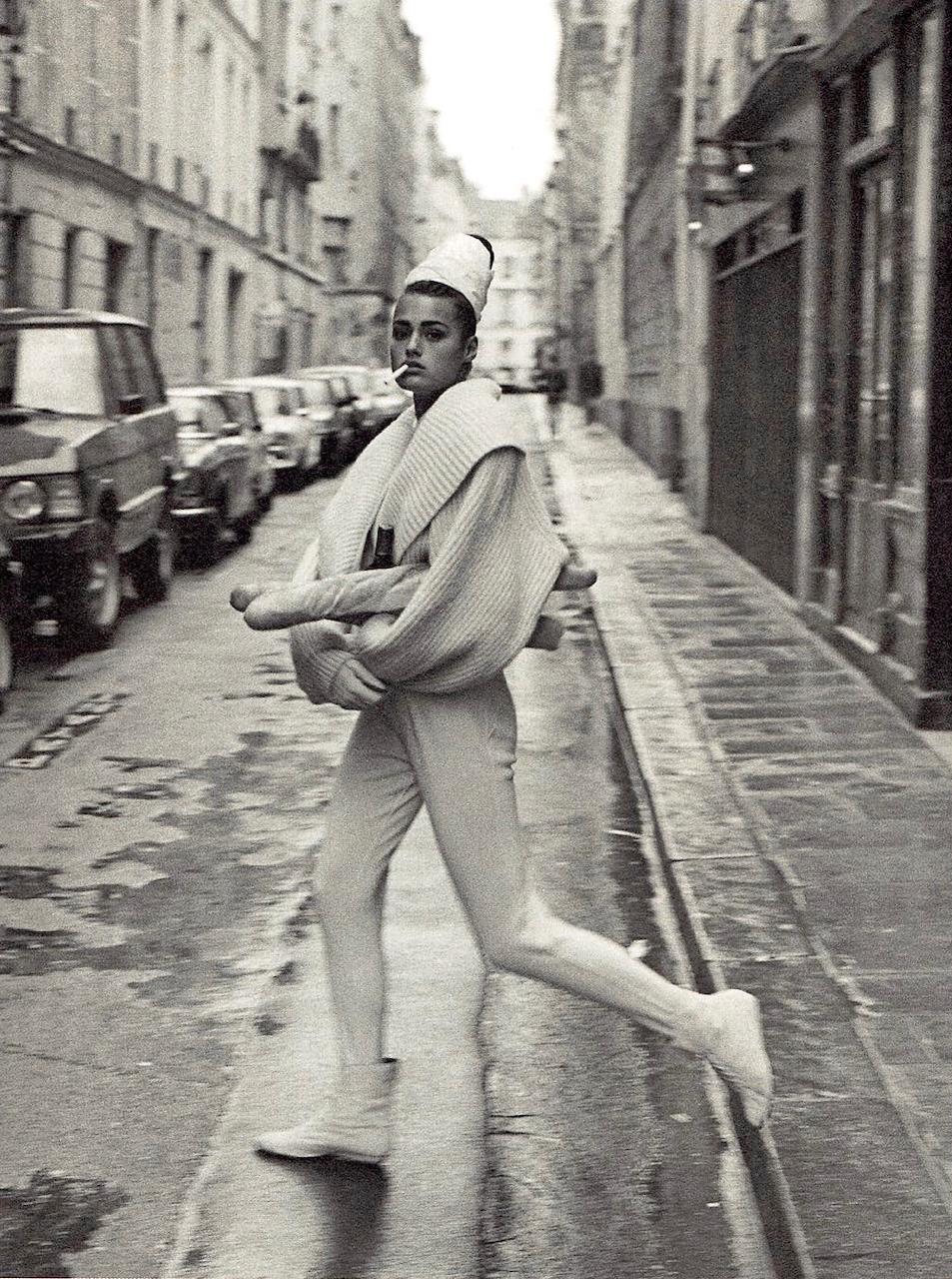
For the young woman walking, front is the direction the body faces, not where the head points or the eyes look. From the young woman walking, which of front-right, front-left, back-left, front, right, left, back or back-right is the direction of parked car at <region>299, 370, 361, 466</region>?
back-right

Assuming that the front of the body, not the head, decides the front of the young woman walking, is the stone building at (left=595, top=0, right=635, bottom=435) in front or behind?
behind

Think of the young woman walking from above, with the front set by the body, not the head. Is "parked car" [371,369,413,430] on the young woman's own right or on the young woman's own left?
on the young woman's own right

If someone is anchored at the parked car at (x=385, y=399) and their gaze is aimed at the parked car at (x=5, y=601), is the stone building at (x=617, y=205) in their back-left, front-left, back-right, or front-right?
back-left

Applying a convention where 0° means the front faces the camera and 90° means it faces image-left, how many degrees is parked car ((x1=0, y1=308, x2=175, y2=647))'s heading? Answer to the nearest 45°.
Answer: approximately 45°

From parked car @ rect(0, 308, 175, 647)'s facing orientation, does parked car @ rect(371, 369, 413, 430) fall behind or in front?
behind

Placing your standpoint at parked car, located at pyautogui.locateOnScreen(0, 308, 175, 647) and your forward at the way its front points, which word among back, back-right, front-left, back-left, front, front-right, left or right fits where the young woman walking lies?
front-left

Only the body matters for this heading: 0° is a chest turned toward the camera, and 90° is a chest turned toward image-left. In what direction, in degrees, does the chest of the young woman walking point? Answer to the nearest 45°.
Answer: approximately 45°
